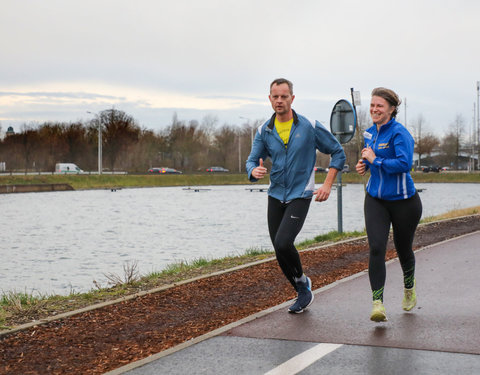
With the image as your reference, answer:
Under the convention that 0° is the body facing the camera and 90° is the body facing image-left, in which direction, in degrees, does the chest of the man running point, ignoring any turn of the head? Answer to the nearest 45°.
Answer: approximately 45°
